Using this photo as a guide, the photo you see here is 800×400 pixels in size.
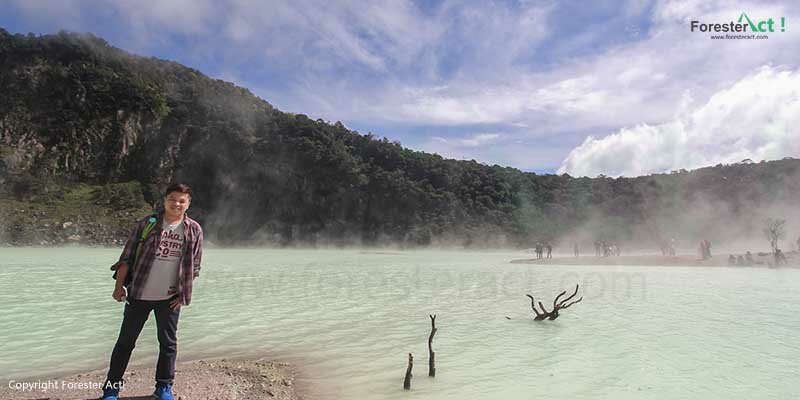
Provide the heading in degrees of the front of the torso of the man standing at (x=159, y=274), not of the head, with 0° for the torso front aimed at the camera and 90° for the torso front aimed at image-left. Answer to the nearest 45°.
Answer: approximately 0°

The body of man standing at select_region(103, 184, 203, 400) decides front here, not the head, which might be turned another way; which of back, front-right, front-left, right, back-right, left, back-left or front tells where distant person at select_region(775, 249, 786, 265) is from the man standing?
left
